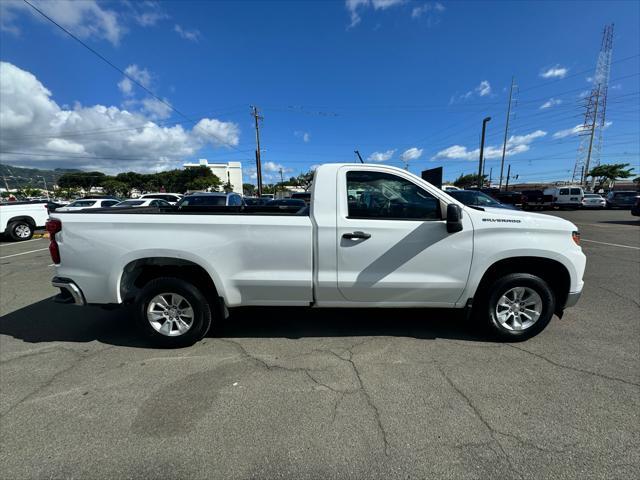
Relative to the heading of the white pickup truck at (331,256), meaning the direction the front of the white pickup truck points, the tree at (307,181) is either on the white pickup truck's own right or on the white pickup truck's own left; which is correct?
on the white pickup truck's own left

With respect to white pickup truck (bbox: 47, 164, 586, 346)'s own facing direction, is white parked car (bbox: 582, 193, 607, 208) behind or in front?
in front

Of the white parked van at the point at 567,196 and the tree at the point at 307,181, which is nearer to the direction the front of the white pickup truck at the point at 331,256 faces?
the white parked van

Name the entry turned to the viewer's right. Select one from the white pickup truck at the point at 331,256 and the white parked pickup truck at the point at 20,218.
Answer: the white pickup truck at the point at 331,256

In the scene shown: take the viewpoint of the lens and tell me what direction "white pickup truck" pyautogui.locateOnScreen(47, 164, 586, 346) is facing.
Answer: facing to the right of the viewer

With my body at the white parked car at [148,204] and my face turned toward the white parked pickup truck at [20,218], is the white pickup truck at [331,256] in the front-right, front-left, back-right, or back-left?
front-left

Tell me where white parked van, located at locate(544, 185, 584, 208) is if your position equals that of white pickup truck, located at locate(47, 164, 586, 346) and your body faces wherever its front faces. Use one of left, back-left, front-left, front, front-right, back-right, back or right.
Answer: front-left

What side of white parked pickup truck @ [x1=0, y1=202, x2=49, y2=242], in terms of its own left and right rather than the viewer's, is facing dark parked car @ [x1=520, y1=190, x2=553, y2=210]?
back

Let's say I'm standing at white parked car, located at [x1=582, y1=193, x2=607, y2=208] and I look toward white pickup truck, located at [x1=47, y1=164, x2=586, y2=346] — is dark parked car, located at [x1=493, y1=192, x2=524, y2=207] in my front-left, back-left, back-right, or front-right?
front-right

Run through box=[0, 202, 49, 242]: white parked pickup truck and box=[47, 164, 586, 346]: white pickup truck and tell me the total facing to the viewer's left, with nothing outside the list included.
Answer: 1

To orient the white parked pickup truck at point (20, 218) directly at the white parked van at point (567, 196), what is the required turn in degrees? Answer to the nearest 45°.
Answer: approximately 180°

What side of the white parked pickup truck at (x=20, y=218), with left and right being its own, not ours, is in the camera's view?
left
